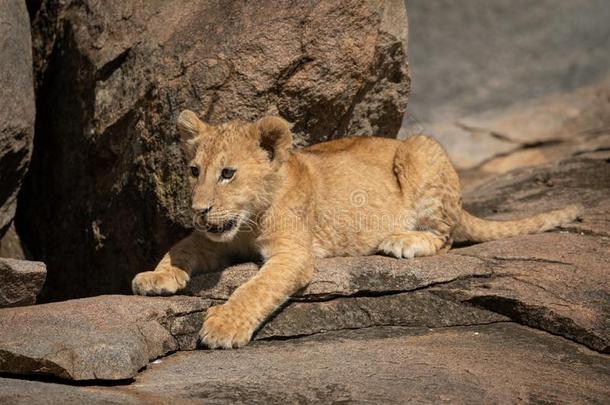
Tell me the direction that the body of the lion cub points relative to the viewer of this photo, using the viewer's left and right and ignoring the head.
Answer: facing the viewer and to the left of the viewer

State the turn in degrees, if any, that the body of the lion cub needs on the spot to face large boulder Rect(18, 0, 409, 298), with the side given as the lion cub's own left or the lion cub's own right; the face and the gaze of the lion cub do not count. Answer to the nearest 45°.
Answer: approximately 90° to the lion cub's own right

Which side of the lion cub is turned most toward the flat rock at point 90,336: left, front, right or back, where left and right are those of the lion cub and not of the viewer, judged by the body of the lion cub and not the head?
front
